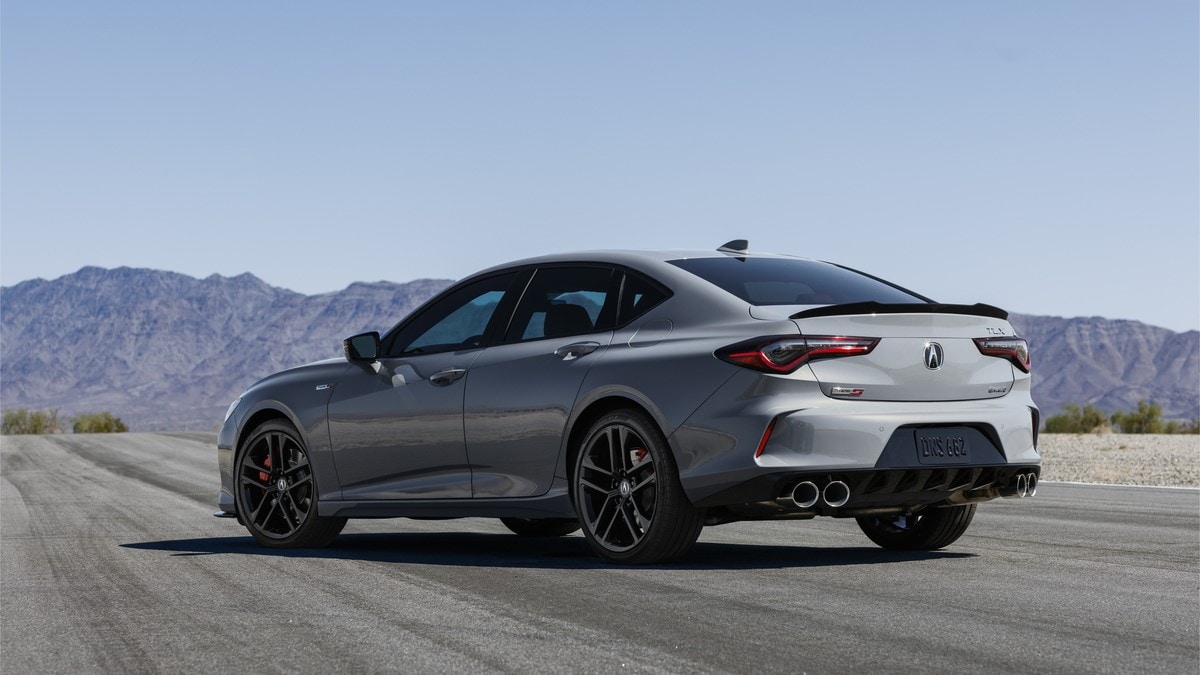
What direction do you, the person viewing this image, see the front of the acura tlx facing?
facing away from the viewer and to the left of the viewer
